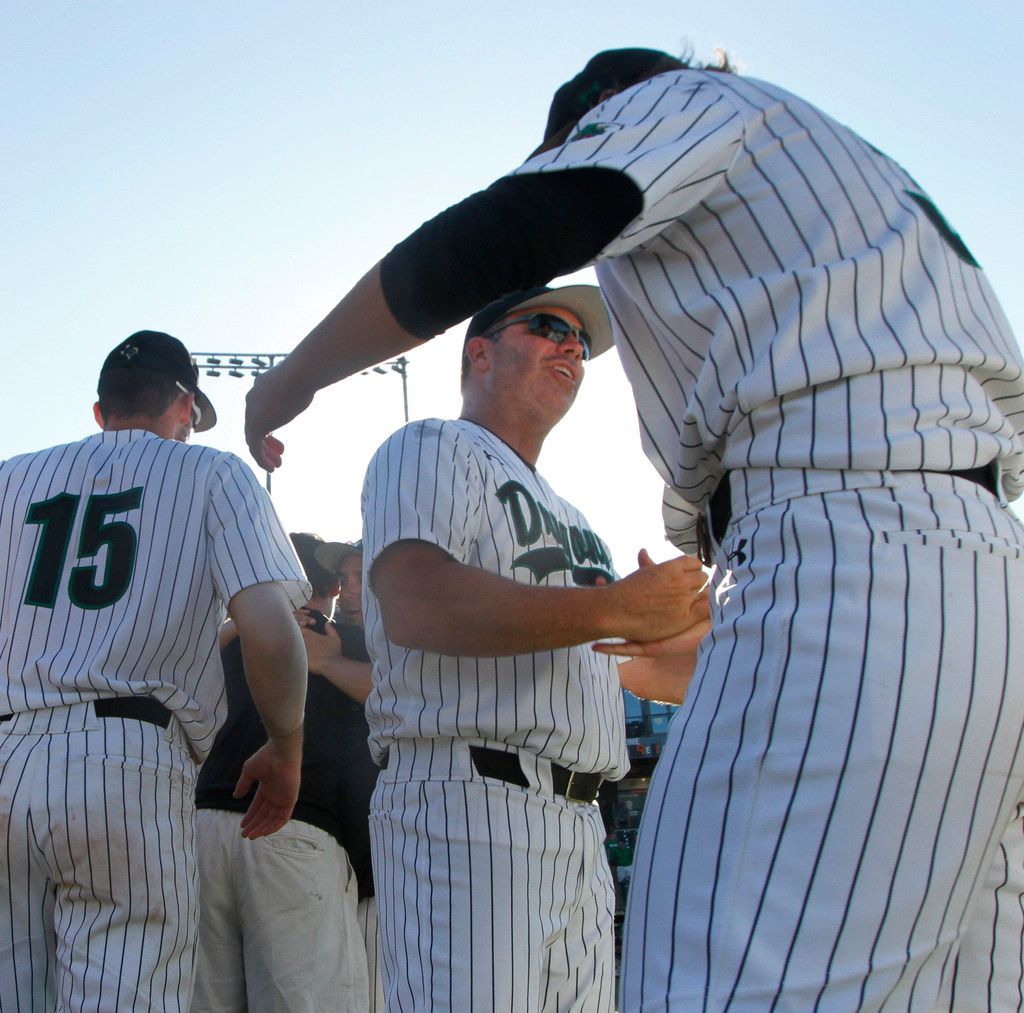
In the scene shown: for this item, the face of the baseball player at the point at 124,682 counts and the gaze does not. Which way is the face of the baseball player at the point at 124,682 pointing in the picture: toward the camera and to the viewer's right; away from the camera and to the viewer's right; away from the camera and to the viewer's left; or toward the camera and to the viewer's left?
away from the camera and to the viewer's right

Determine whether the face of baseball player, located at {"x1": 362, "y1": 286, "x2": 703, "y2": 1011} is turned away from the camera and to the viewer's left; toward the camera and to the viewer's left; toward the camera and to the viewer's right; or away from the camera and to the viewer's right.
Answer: toward the camera and to the viewer's right

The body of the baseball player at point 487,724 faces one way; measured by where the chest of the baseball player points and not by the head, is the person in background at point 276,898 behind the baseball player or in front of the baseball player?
behind

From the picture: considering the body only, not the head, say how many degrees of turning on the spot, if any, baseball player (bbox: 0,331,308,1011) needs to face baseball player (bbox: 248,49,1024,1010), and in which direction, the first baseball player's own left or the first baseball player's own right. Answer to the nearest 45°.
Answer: approximately 135° to the first baseball player's own right

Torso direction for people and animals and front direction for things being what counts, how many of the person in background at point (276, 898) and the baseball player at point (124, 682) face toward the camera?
0

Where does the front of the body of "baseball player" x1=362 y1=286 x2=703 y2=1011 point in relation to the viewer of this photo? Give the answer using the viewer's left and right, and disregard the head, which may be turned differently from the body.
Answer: facing the viewer and to the right of the viewer

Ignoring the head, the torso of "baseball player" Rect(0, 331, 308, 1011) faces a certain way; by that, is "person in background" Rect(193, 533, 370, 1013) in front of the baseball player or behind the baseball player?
in front

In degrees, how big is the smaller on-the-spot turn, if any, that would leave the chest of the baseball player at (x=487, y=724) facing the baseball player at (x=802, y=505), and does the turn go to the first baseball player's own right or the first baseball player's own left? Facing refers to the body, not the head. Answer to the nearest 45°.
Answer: approximately 45° to the first baseball player's own right

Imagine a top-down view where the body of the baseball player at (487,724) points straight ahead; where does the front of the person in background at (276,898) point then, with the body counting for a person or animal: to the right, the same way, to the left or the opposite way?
to the left

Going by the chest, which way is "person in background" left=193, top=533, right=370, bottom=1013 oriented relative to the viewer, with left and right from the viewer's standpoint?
facing away from the viewer and to the right of the viewer

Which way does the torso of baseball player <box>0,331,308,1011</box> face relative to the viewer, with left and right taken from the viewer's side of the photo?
facing away from the viewer and to the right of the viewer
